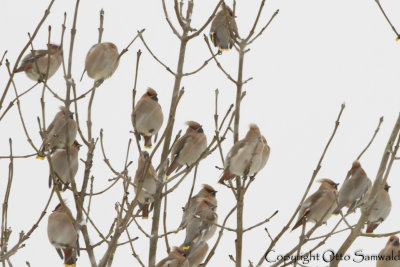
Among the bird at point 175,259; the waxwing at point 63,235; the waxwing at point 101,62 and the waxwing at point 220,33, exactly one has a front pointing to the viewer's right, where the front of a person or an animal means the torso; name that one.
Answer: the bird

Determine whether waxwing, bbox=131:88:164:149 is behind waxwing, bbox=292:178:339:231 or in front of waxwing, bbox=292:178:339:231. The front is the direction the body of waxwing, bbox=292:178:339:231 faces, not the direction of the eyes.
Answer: behind

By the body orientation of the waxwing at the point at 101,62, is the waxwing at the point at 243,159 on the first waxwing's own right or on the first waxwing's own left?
on the first waxwing's own left

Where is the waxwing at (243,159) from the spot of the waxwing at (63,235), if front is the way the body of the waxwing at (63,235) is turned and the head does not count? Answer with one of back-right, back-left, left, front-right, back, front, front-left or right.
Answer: front-left

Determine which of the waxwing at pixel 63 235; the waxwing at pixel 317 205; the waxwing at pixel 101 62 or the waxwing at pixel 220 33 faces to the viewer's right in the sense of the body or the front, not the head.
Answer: the waxwing at pixel 317 205

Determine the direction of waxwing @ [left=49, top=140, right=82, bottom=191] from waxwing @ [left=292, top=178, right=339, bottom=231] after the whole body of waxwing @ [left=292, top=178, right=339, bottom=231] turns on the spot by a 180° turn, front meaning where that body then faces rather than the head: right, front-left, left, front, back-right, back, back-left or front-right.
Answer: front

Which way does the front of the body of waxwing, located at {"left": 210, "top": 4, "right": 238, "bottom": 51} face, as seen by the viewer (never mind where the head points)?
away from the camera

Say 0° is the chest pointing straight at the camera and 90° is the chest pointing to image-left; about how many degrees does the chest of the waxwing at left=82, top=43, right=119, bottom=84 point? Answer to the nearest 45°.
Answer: approximately 0°

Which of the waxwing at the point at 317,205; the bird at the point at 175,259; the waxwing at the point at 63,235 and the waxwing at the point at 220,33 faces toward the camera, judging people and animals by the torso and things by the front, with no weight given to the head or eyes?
the waxwing at the point at 63,235
